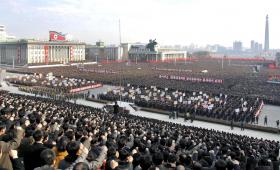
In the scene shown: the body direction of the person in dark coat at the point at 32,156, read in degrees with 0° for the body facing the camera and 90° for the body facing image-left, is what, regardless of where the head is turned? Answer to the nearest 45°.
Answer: approximately 225°
